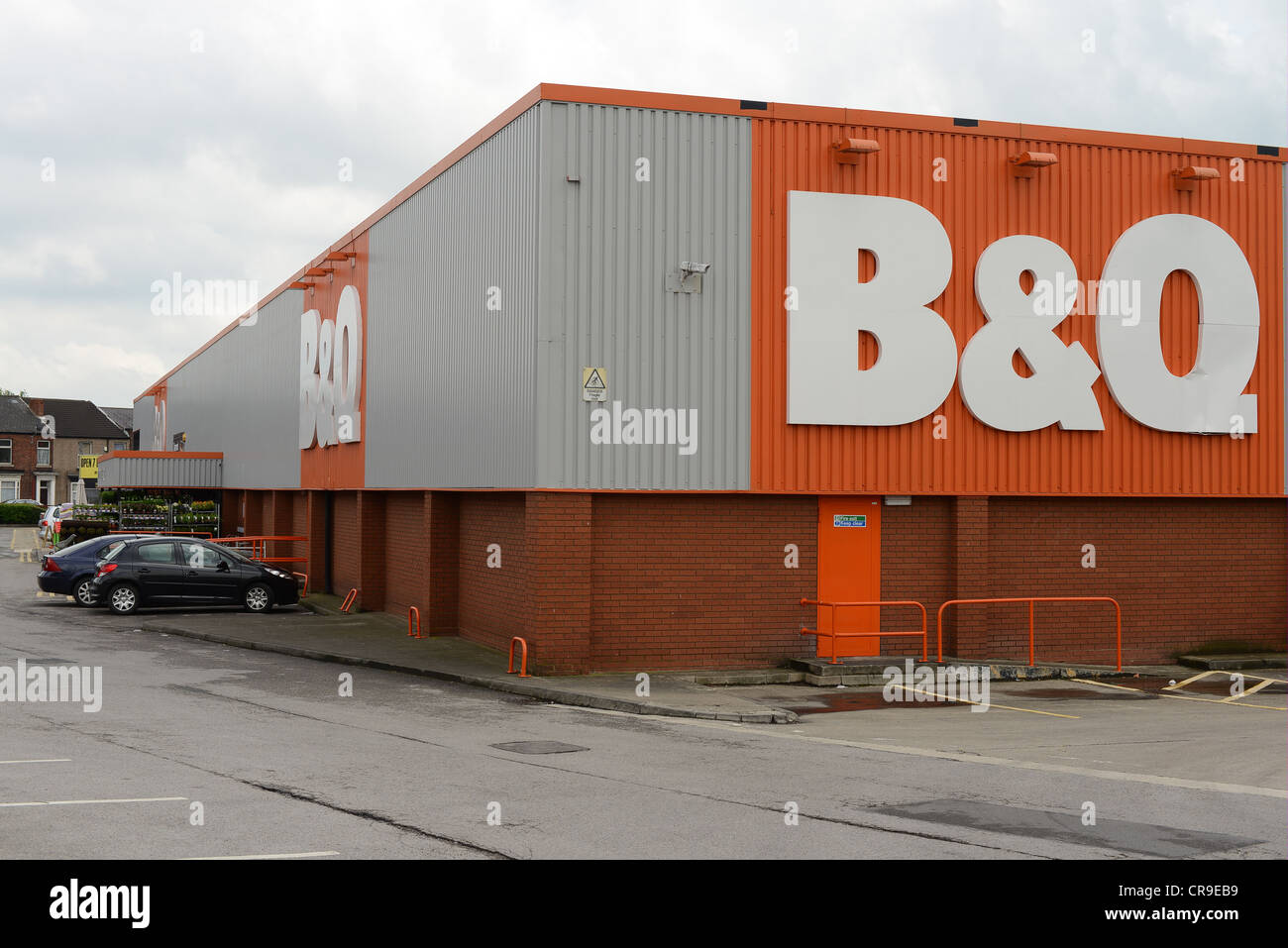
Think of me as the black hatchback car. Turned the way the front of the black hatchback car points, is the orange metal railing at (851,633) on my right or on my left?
on my right

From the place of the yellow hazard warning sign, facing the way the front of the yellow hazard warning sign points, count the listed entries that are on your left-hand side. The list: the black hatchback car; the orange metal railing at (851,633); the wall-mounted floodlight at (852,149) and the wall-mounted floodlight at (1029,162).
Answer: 3

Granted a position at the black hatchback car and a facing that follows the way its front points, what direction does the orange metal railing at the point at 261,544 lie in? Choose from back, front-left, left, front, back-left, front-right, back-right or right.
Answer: left

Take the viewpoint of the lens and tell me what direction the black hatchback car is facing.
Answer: facing to the right of the viewer

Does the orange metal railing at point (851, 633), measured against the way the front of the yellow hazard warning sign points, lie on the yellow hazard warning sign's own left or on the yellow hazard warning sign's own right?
on the yellow hazard warning sign's own left

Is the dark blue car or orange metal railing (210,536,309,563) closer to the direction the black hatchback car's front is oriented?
the orange metal railing

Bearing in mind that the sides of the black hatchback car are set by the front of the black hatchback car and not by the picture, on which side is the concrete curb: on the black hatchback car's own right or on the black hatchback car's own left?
on the black hatchback car's own right

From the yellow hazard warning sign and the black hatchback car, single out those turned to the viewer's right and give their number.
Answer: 1

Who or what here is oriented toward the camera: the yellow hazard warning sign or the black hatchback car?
the yellow hazard warning sign

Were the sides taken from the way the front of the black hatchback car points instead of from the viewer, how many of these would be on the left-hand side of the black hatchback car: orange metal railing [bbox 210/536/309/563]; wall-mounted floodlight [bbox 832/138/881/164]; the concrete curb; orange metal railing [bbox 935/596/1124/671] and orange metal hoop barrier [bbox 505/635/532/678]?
1

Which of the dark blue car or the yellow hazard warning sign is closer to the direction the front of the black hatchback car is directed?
the yellow hazard warning sign

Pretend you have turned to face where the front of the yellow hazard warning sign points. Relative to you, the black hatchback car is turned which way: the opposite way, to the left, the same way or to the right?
to the left

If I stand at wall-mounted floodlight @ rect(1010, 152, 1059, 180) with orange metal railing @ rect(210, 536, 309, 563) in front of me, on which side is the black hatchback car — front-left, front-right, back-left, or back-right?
front-left

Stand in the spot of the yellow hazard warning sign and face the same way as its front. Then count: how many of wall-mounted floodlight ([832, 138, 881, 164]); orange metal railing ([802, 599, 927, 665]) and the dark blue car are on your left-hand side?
2

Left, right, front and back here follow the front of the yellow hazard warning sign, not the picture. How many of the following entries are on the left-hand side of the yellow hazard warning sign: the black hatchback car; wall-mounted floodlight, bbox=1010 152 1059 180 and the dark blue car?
1

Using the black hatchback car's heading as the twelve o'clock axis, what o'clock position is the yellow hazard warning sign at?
The yellow hazard warning sign is roughly at 2 o'clock from the black hatchback car.

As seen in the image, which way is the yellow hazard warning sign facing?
toward the camera
